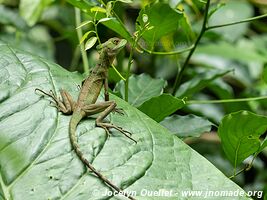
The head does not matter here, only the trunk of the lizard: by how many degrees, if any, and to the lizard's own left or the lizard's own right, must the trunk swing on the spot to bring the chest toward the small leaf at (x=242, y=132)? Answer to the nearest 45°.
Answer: approximately 90° to the lizard's own right

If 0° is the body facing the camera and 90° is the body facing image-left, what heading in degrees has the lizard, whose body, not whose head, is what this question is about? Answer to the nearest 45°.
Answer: approximately 225°

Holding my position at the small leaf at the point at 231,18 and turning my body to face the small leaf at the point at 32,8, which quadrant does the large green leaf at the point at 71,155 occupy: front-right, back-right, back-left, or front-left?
front-left
